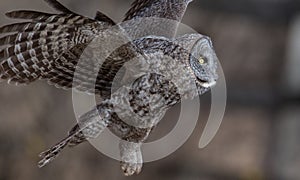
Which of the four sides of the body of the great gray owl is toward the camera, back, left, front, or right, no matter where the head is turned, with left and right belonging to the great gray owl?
right
